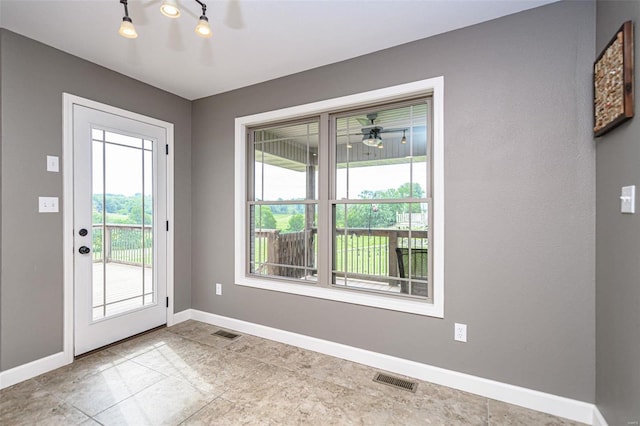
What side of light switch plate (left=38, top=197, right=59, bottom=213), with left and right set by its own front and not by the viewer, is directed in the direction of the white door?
left

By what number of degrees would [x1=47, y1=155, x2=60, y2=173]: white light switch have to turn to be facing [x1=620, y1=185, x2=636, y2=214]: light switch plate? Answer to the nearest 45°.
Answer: approximately 45° to its left

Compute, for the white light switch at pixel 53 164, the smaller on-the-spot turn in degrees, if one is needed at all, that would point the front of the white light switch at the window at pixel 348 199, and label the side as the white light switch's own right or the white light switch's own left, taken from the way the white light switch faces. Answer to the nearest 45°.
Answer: approximately 45° to the white light switch's own left

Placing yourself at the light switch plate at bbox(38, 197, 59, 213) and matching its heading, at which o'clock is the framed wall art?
The framed wall art is roughly at 11 o'clock from the light switch plate.

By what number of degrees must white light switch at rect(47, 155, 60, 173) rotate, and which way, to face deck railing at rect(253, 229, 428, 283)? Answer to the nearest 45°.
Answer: approximately 45° to its left

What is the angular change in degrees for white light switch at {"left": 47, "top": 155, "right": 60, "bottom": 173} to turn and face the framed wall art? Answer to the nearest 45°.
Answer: approximately 45° to its left

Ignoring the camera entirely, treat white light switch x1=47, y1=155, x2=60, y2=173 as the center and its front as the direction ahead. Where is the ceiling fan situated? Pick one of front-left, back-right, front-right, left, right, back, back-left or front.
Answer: front-left

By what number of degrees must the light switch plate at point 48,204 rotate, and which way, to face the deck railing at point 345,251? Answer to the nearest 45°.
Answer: approximately 45° to its left

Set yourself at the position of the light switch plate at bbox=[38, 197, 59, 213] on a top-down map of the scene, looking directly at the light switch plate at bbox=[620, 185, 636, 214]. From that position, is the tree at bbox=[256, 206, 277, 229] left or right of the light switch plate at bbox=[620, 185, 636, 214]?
left
